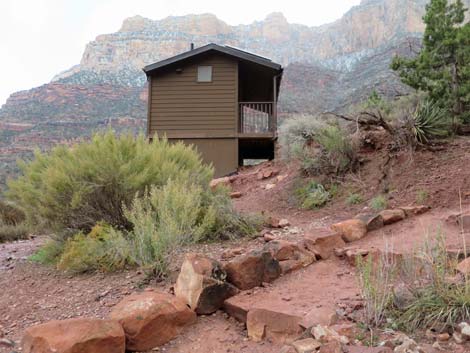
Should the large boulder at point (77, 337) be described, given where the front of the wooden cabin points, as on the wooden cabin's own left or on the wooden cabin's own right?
on the wooden cabin's own right

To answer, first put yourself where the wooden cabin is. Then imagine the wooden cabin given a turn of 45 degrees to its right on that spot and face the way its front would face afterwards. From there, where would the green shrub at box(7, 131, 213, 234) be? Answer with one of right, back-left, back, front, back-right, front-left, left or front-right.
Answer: front-right

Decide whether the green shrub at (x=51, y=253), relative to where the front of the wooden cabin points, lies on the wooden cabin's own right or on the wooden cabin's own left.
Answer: on the wooden cabin's own right

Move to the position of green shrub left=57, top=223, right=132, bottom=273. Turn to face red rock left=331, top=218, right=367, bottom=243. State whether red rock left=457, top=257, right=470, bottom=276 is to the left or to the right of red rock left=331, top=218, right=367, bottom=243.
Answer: right

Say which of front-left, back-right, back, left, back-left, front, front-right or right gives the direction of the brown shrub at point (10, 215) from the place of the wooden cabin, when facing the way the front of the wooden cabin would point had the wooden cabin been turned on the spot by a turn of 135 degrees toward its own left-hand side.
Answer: left
